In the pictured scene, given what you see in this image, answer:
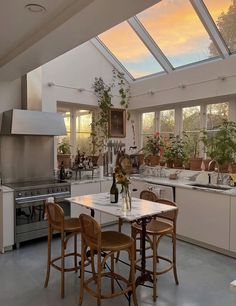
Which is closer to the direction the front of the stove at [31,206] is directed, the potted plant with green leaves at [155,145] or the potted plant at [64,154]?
the potted plant with green leaves

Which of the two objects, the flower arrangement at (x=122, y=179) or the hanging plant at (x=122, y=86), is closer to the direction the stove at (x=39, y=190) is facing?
the flower arrangement

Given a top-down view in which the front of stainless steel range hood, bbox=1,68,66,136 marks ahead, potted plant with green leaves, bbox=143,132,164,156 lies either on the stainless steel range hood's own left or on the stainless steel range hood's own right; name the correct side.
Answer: on the stainless steel range hood's own left

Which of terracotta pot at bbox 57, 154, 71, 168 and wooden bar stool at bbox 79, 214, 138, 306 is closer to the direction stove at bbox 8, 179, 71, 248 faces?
the wooden bar stool

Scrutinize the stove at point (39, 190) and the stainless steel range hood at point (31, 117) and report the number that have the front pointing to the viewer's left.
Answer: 0

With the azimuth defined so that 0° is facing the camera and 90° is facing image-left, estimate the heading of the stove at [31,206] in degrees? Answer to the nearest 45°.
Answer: approximately 315°

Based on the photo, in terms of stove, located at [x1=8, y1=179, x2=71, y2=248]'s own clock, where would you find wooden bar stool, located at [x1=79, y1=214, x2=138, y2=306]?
The wooden bar stool is roughly at 1 o'clock from the stove.

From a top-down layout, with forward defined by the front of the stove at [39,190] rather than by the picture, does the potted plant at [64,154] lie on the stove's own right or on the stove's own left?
on the stove's own left

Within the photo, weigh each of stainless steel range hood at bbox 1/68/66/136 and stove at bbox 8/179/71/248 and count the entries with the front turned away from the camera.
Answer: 0

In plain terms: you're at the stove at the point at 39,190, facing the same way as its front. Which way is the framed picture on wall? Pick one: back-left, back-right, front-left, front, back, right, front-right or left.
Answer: left
